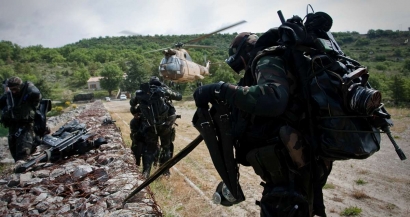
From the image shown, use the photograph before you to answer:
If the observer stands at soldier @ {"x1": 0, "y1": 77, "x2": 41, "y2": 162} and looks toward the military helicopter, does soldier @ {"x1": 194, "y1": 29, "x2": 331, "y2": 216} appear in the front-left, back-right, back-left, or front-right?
back-right

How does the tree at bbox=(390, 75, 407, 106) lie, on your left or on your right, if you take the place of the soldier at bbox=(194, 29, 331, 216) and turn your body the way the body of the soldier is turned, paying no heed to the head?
on your right

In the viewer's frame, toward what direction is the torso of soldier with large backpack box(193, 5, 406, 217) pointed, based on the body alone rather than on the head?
to the viewer's left

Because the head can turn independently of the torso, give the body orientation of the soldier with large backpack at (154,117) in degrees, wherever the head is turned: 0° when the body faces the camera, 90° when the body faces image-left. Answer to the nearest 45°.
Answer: approximately 180°

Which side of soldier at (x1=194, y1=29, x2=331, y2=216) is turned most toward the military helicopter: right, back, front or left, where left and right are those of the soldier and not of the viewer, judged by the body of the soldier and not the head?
right

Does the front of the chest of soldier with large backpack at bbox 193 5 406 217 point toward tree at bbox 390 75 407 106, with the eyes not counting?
no

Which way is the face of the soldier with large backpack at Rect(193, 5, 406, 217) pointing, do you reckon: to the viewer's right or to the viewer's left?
to the viewer's left

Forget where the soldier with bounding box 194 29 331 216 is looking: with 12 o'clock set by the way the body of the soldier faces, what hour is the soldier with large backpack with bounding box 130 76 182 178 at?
The soldier with large backpack is roughly at 2 o'clock from the soldier.

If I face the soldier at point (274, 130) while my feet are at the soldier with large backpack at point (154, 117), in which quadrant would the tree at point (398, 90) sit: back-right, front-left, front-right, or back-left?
back-left

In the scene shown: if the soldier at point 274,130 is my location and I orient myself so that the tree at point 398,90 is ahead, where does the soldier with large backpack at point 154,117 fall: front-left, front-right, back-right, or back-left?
front-left

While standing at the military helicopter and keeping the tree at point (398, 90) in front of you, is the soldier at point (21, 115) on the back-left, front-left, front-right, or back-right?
back-right

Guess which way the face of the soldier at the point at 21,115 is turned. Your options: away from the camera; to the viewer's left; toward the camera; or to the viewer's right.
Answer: toward the camera

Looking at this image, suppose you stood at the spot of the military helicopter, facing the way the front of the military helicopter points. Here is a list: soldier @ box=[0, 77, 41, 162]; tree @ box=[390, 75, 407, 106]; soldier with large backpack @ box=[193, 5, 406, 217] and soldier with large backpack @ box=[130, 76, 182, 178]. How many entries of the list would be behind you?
1

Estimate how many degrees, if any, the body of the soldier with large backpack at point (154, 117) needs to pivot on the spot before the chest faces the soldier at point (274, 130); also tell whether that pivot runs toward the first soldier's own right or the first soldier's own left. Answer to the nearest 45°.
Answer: approximately 180°

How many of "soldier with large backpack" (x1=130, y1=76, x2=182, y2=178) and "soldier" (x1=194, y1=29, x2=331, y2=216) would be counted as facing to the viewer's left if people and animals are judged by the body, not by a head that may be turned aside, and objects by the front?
1
